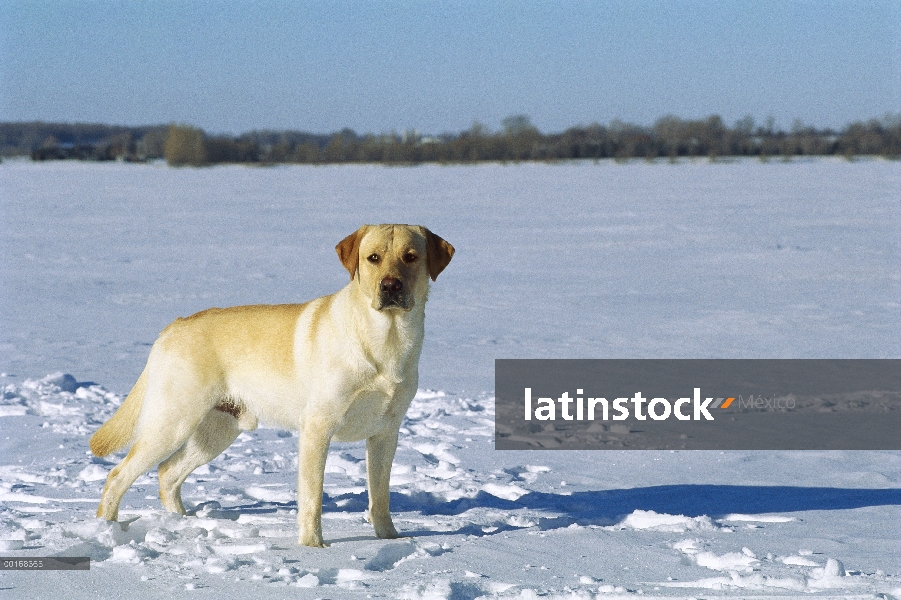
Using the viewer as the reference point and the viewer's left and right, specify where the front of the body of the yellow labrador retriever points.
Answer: facing the viewer and to the right of the viewer
